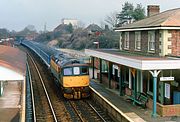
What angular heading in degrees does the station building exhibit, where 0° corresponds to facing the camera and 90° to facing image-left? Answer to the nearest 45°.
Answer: approximately 45°

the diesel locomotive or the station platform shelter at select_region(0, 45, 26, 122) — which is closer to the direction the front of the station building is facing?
the station platform shelter

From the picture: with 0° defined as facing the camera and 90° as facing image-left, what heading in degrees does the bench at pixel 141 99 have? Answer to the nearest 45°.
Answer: approximately 45°

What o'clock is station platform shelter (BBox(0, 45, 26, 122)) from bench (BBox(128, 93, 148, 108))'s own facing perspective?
The station platform shelter is roughly at 1 o'clock from the bench.
